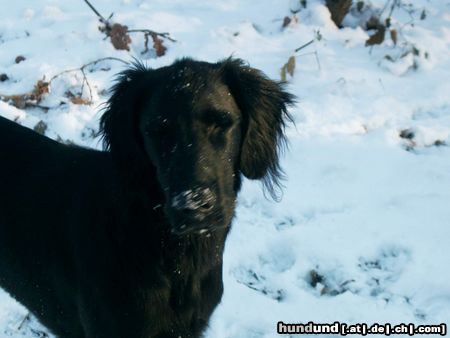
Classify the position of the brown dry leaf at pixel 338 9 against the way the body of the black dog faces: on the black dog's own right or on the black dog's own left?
on the black dog's own left

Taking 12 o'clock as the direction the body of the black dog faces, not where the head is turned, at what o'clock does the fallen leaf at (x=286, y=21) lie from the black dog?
The fallen leaf is roughly at 8 o'clock from the black dog.

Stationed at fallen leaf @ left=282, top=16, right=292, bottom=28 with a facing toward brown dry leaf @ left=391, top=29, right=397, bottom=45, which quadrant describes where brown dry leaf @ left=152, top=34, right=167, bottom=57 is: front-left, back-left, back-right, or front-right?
back-right

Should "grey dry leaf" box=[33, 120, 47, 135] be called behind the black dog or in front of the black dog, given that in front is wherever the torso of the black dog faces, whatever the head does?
behind

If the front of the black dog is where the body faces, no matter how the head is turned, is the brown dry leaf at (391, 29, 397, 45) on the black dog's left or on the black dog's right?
on the black dog's left

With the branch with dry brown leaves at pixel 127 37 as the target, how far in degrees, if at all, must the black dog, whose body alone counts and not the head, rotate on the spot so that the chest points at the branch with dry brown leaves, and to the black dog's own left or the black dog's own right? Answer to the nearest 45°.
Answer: approximately 135° to the black dog's own left

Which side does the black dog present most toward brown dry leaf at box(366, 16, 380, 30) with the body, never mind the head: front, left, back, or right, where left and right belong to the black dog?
left

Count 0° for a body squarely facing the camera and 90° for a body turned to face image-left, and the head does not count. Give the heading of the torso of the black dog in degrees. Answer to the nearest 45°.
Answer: approximately 315°

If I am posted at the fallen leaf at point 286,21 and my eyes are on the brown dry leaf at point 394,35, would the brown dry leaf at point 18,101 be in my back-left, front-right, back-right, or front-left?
back-right

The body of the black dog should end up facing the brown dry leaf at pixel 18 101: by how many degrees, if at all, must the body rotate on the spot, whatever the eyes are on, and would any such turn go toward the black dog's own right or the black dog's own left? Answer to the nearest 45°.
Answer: approximately 135° to the black dog's own left

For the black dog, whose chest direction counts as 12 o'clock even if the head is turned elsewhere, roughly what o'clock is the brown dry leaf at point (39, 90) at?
The brown dry leaf is roughly at 7 o'clock from the black dog.

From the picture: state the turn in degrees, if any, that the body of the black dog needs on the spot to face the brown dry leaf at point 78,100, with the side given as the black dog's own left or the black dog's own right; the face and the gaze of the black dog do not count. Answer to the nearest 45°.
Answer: approximately 135° to the black dog's own left
